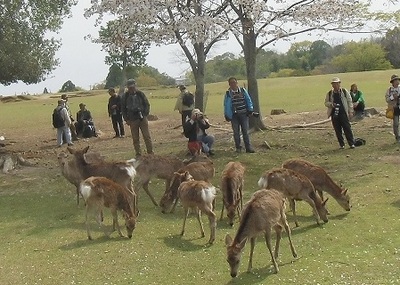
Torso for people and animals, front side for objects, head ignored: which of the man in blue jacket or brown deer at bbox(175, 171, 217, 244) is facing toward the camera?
the man in blue jacket

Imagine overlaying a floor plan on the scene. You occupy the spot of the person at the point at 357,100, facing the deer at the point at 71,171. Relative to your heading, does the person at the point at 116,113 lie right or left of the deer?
right

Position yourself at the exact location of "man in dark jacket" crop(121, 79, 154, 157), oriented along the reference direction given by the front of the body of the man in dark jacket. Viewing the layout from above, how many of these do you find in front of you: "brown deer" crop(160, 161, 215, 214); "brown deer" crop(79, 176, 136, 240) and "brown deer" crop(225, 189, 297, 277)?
3

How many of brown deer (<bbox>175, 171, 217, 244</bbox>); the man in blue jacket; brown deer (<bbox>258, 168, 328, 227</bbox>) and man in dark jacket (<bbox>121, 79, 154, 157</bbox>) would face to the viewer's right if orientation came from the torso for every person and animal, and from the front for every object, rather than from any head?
1

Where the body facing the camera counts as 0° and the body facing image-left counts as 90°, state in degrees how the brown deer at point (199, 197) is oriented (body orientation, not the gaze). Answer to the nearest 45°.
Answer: approximately 135°

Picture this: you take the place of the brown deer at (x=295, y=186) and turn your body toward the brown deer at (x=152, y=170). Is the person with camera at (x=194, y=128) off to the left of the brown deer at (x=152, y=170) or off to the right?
right

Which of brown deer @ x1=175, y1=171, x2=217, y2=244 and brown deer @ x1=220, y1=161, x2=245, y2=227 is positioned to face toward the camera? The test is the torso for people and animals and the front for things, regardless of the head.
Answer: brown deer @ x1=220, y1=161, x2=245, y2=227

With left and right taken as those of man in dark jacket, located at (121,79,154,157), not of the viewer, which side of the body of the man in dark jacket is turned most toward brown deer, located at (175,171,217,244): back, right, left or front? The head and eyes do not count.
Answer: front

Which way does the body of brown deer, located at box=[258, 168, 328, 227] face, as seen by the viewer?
to the viewer's right

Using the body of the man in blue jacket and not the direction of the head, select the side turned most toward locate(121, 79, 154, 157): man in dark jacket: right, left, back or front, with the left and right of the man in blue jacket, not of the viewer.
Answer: right

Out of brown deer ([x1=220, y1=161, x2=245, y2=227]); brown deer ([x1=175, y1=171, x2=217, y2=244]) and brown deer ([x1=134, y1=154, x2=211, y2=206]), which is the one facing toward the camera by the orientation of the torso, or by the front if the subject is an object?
brown deer ([x1=220, y1=161, x2=245, y2=227])

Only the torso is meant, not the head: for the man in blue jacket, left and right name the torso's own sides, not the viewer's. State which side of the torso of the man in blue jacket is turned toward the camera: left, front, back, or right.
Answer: front

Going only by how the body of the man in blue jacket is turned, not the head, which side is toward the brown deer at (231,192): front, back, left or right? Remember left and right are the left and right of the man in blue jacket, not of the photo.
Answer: front
